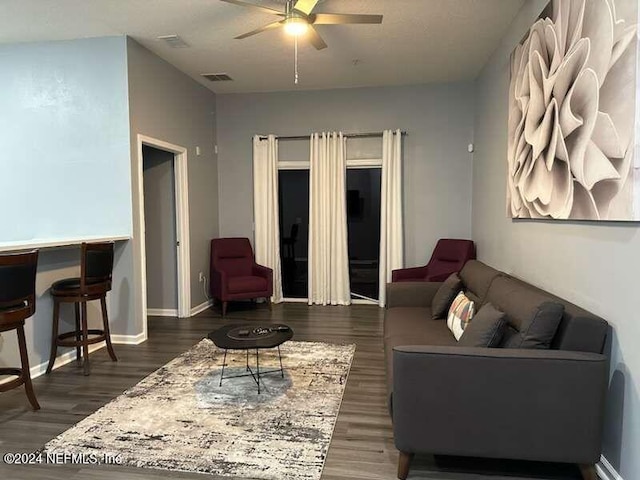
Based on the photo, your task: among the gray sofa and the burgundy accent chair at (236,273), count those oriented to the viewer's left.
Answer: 1

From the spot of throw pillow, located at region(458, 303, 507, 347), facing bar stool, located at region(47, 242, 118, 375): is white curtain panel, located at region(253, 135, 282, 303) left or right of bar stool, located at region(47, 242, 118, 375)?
right

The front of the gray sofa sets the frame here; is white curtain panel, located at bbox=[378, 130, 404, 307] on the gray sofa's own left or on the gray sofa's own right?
on the gray sofa's own right

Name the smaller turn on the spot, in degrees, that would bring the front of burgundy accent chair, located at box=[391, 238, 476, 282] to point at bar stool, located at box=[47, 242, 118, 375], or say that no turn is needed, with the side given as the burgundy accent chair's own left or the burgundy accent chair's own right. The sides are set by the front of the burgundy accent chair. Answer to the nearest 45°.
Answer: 0° — it already faces it

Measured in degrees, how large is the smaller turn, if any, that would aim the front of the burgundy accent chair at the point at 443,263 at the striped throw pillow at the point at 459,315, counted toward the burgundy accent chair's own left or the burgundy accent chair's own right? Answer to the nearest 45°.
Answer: approximately 45° to the burgundy accent chair's own left

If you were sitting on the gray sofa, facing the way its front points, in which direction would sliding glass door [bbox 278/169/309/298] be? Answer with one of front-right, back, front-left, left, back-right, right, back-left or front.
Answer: front-right

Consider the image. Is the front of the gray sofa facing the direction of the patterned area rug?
yes

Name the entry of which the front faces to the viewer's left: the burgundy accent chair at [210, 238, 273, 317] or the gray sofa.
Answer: the gray sofa

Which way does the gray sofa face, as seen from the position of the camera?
facing to the left of the viewer

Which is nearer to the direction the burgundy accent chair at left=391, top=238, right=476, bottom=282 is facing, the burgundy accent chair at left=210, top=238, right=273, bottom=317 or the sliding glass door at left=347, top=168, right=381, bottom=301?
the burgundy accent chair

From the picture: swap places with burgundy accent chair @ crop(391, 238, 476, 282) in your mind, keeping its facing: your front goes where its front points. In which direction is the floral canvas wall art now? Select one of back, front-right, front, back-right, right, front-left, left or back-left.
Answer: front-left

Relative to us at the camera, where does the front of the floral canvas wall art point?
facing the viewer and to the left of the viewer

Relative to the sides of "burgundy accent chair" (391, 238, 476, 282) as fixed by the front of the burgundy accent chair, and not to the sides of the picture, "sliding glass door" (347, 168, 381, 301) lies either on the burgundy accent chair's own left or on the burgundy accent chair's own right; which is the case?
on the burgundy accent chair's own right

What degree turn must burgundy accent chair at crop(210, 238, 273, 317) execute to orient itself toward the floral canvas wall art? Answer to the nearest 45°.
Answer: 0° — it already faces it

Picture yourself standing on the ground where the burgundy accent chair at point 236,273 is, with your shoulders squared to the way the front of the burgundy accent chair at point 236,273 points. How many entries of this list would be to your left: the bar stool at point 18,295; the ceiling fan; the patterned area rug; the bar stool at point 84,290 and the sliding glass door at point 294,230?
1

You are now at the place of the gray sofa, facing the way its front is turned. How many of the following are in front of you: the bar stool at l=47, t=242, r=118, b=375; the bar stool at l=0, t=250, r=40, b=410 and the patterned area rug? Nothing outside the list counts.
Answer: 3

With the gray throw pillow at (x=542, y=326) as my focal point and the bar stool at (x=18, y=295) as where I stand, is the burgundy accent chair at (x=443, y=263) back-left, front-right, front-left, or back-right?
front-left

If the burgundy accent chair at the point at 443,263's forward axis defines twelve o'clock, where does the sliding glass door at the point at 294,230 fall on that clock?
The sliding glass door is roughly at 2 o'clock from the burgundy accent chair.

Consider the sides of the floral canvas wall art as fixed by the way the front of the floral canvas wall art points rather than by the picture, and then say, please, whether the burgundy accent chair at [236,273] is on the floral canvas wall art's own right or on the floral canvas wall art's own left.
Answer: on the floral canvas wall art's own right
